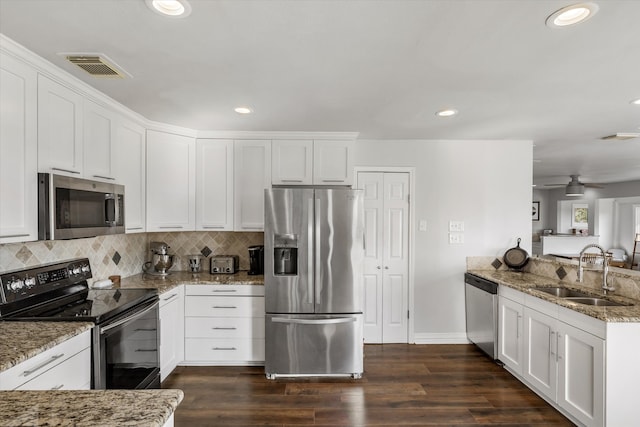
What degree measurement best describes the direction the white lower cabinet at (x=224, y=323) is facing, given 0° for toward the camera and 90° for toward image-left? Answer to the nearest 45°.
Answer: approximately 0°

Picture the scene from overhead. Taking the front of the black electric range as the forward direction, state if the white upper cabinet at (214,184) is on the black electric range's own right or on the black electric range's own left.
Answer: on the black electric range's own left

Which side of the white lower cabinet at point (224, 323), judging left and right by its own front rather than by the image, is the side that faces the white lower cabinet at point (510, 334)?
left

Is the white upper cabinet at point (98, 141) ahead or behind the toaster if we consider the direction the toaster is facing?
ahead

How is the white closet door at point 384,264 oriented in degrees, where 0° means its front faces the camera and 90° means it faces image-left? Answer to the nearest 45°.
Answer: approximately 0°

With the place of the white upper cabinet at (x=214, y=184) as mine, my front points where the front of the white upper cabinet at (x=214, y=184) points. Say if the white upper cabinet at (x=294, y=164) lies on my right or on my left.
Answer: on my left

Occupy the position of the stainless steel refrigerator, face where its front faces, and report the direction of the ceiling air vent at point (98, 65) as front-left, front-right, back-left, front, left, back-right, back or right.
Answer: front-right

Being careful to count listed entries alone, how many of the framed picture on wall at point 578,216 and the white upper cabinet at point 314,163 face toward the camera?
2

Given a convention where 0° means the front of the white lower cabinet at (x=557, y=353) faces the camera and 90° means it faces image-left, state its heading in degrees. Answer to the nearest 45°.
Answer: approximately 45°

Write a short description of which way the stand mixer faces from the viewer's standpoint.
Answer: facing the viewer and to the right of the viewer
